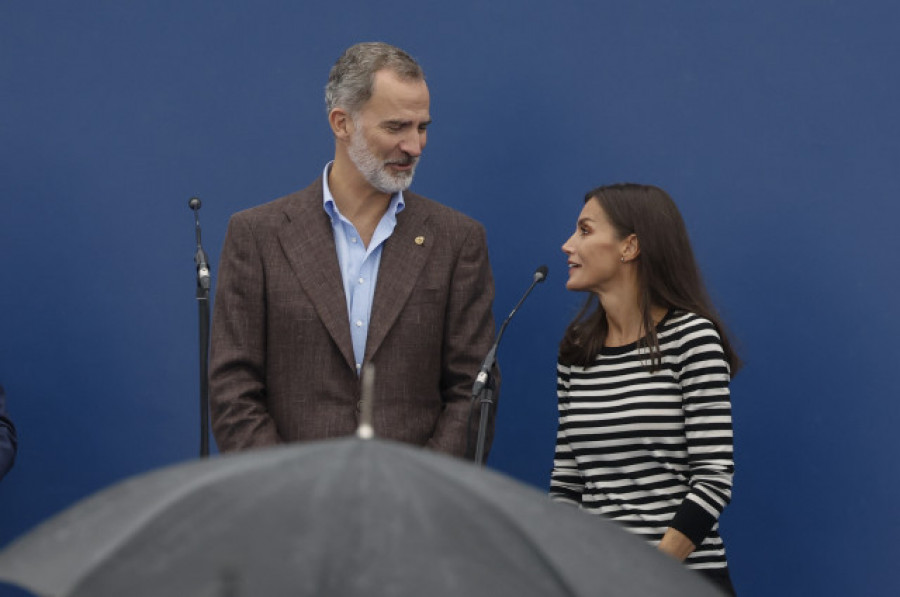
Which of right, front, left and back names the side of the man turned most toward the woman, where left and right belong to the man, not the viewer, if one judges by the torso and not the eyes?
left

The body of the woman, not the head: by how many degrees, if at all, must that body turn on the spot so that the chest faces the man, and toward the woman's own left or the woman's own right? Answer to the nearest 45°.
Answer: approximately 45° to the woman's own right

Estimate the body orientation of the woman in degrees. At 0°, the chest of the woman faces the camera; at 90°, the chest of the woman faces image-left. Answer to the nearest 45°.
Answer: approximately 45°

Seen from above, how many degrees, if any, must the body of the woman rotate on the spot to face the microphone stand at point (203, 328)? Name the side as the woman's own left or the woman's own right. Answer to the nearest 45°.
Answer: approximately 45° to the woman's own right

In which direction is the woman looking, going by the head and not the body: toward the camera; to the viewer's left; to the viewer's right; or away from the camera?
to the viewer's left

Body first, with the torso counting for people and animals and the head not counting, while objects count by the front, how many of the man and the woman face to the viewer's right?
0

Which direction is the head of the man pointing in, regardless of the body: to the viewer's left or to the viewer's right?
to the viewer's right

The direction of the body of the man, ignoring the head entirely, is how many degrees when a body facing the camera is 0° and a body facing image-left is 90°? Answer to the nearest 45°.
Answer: approximately 0°
